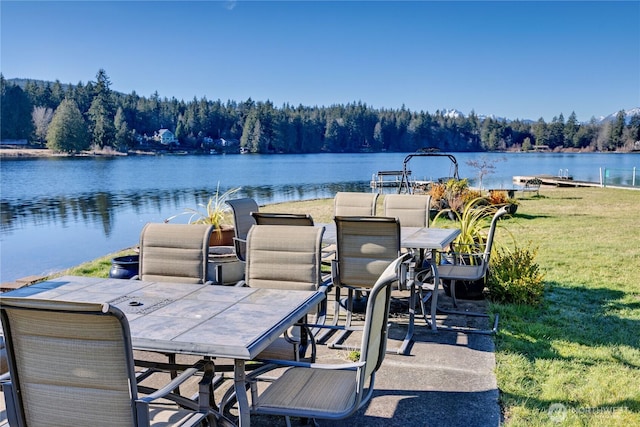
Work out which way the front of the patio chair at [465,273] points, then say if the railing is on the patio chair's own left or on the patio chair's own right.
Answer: on the patio chair's own right

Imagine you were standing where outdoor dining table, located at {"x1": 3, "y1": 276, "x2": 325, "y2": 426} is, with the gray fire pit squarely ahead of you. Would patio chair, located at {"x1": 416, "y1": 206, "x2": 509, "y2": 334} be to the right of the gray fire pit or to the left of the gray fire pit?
right

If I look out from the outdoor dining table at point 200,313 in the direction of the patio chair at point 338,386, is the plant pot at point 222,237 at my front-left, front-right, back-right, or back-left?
back-left

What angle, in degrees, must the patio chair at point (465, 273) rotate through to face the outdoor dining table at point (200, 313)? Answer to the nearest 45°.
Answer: approximately 45° to its left

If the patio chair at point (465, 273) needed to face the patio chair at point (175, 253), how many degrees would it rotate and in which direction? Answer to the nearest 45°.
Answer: approximately 45° to its left

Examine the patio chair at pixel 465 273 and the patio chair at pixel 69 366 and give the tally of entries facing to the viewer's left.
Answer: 1

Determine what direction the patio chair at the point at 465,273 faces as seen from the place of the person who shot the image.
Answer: facing to the left of the viewer

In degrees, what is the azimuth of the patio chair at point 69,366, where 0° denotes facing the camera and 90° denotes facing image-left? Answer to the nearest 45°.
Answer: approximately 225°

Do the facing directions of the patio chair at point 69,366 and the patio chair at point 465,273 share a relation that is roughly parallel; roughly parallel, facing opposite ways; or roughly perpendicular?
roughly perpendicular
